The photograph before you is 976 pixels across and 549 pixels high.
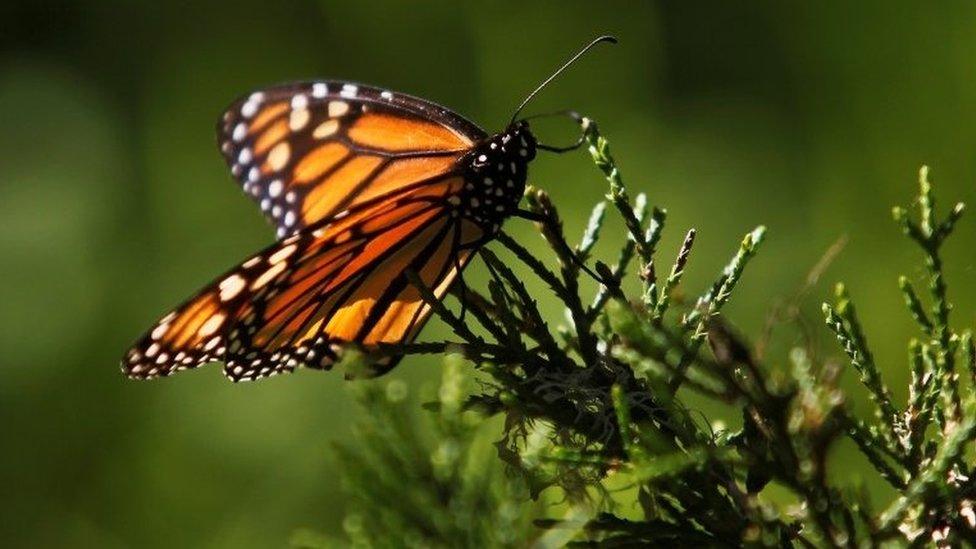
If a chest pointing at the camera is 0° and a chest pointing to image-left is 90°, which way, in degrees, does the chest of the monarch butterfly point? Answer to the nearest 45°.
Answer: approximately 270°
